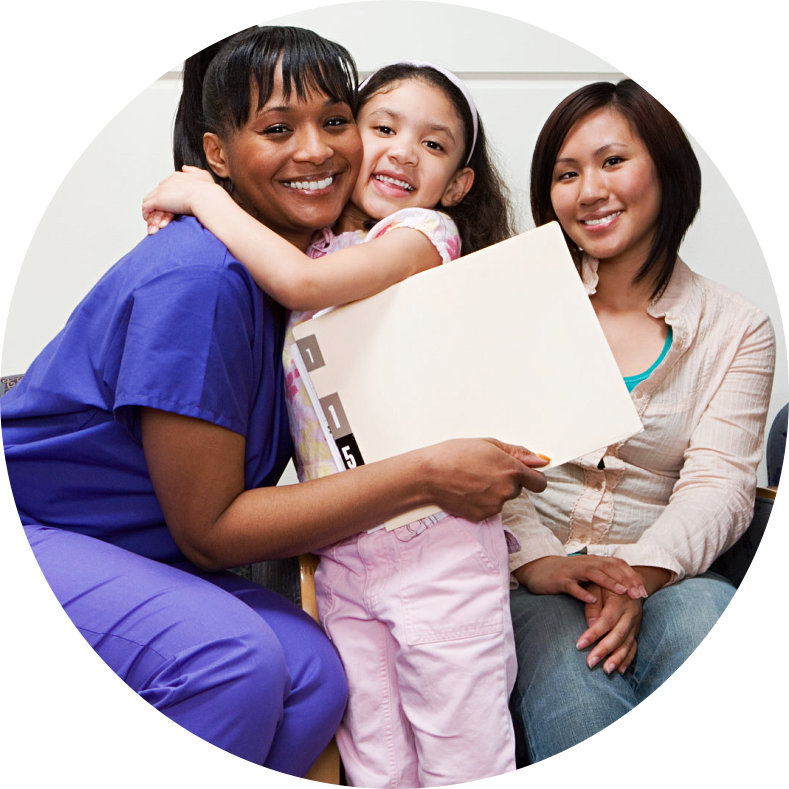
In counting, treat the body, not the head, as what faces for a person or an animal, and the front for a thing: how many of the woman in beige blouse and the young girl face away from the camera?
0

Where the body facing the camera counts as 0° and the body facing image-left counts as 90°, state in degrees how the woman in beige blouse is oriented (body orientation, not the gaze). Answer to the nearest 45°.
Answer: approximately 45°

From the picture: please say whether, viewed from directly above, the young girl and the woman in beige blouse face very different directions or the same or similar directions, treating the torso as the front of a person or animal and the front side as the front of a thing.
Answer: same or similar directions

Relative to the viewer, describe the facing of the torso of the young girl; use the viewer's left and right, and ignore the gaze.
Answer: facing the viewer and to the left of the viewer

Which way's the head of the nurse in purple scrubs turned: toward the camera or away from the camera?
toward the camera
